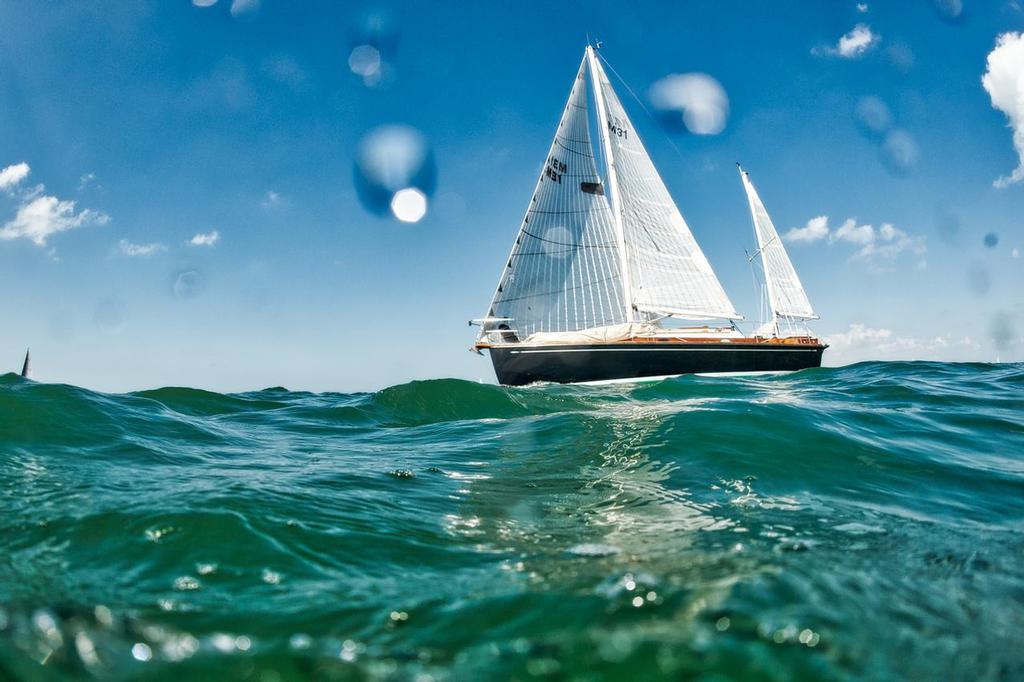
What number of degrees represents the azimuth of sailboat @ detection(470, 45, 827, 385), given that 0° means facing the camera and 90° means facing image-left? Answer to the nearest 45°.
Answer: approximately 90°
